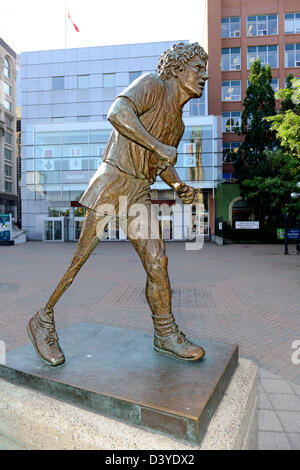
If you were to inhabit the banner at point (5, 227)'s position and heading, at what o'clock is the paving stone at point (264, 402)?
The paving stone is roughly at 12 o'clock from the banner.

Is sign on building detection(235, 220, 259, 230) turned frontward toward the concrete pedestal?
yes

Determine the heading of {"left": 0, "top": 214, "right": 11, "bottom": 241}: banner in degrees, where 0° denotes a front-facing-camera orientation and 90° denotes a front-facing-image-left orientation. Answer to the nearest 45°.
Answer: approximately 0°

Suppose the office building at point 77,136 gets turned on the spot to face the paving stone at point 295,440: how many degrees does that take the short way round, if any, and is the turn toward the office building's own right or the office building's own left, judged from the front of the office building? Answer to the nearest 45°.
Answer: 0° — it already faces it

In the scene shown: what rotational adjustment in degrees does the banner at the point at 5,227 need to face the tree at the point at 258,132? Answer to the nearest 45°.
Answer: approximately 90° to its left

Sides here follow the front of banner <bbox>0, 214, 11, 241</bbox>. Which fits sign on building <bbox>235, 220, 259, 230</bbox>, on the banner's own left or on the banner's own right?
on the banner's own left

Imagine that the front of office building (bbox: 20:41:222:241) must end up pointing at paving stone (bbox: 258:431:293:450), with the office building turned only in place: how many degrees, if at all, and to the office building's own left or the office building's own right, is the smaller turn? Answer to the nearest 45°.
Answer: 0° — it already faces it

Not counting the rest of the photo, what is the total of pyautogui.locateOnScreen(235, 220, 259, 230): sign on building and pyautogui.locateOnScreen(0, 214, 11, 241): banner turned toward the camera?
2

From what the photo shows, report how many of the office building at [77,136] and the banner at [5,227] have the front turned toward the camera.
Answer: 2
